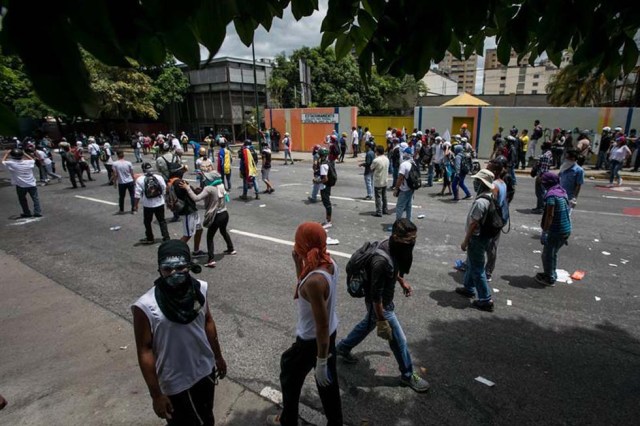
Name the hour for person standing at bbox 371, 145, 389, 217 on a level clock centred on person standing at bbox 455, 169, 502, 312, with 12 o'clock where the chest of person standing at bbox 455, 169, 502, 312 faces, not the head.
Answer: person standing at bbox 371, 145, 389, 217 is roughly at 2 o'clock from person standing at bbox 455, 169, 502, 312.

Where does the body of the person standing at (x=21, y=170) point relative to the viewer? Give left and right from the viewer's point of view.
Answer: facing away from the viewer

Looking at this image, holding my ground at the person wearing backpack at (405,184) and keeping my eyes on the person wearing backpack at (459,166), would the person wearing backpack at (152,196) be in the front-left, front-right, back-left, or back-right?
back-left

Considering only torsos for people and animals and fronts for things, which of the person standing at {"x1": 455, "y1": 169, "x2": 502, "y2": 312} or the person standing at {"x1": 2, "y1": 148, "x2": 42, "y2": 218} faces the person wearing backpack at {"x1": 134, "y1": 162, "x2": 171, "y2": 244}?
the person standing at {"x1": 455, "y1": 169, "x2": 502, "y2": 312}

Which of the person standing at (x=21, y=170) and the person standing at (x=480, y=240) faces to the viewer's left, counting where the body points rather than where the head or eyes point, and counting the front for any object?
the person standing at (x=480, y=240)

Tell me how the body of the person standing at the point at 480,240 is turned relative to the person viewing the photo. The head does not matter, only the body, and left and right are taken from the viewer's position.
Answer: facing to the left of the viewer
